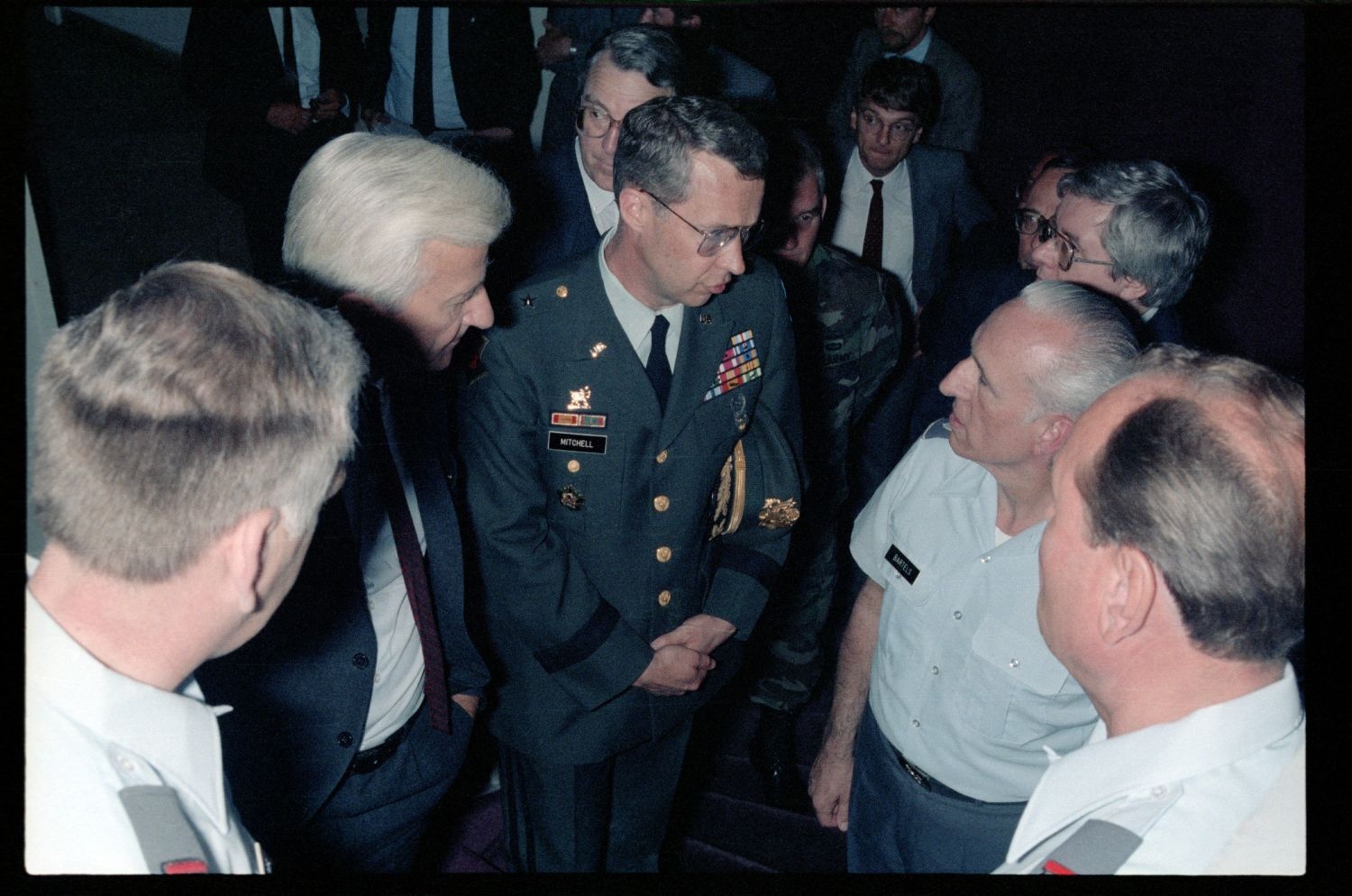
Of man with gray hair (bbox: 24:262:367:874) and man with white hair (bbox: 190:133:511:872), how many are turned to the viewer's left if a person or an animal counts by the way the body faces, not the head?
0

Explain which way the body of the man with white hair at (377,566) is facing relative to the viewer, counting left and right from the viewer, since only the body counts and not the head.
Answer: facing the viewer and to the right of the viewer

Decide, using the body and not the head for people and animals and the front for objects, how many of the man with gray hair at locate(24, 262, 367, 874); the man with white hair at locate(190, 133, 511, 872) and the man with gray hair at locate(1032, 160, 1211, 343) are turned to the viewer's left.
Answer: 1

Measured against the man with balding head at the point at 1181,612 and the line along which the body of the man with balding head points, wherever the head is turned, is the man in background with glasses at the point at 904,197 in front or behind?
in front

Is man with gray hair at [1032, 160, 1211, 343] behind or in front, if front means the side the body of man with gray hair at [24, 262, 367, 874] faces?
in front

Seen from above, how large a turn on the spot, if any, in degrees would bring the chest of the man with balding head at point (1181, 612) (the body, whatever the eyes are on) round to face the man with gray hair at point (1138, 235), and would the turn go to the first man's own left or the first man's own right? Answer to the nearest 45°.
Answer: approximately 45° to the first man's own right

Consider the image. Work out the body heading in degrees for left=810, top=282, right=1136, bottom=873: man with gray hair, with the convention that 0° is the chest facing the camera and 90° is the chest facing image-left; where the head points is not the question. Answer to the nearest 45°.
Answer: approximately 45°

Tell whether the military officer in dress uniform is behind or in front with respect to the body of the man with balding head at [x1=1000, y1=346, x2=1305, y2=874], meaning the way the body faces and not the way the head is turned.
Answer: in front

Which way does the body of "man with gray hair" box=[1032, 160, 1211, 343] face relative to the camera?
to the viewer's left

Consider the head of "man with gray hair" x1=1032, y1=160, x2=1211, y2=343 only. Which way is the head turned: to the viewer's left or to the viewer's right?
to the viewer's left

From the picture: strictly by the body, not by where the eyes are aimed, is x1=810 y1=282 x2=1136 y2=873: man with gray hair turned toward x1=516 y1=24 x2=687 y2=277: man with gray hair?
no

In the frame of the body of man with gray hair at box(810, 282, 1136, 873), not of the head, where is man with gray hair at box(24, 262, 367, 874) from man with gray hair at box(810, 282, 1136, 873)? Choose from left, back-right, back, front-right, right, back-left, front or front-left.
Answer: front

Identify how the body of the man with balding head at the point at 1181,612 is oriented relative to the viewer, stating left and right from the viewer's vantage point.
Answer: facing away from the viewer and to the left of the viewer

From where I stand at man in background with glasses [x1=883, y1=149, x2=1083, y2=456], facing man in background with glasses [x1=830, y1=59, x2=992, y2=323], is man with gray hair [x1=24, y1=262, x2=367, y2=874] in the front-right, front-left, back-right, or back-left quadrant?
back-left

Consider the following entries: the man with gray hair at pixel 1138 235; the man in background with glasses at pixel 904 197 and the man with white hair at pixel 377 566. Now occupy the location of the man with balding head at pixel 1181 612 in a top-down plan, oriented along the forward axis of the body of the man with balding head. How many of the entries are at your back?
0

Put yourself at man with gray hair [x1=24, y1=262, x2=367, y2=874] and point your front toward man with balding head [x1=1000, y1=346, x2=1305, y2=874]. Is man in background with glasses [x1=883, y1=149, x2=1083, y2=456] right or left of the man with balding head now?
left
